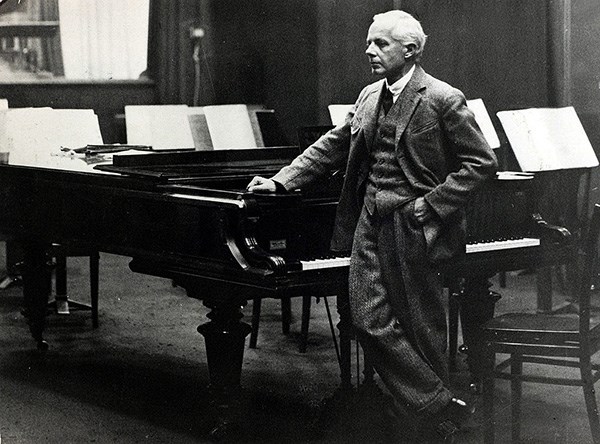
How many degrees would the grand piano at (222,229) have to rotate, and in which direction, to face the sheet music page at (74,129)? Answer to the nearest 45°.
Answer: approximately 180°

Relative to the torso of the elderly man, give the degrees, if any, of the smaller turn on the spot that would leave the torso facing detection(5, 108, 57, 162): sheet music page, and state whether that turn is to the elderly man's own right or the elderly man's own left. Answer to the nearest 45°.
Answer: approximately 90° to the elderly man's own right

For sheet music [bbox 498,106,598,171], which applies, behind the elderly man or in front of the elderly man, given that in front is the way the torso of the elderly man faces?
behind

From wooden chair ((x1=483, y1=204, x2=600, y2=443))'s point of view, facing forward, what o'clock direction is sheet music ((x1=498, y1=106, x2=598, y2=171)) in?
The sheet music is roughly at 3 o'clock from the wooden chair.

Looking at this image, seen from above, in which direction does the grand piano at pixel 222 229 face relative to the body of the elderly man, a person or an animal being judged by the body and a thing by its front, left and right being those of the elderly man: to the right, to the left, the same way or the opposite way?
to the left

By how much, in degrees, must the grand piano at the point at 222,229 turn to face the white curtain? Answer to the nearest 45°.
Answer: approximately 135° to its left

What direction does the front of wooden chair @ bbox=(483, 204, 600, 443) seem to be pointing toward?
to the viewer's left

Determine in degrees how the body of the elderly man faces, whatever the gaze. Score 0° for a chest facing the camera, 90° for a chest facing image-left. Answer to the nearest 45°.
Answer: approximately 45°
